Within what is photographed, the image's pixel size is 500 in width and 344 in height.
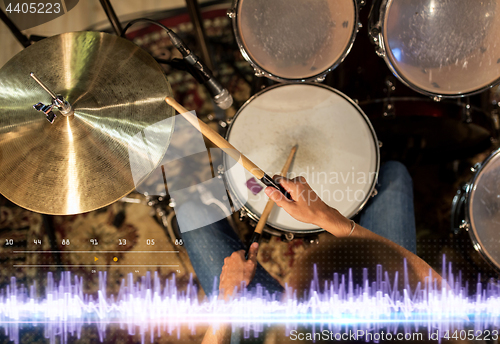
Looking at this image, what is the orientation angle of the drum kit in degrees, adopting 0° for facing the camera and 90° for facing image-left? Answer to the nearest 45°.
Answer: approximately 180°
